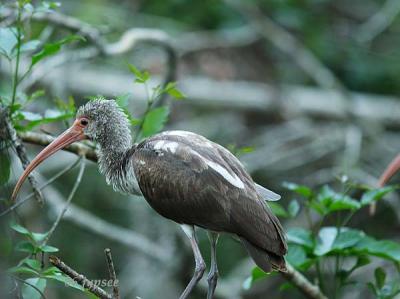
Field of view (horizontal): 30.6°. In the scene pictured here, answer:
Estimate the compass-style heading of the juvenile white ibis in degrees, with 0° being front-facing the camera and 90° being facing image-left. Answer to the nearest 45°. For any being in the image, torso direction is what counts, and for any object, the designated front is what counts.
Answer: approximately 90°

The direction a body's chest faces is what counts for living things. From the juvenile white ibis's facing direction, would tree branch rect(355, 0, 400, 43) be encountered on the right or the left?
on its right

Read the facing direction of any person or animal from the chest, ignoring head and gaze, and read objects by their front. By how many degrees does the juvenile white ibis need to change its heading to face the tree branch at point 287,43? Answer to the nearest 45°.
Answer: approximately 90° to its right

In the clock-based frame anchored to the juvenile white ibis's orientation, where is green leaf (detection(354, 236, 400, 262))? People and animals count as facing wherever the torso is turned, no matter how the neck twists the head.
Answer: The green leaf is roughly at 6 o'clock from the juvenile white ibis.

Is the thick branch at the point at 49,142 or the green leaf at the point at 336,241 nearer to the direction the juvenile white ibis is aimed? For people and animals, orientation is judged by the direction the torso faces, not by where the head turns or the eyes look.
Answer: the thick branch

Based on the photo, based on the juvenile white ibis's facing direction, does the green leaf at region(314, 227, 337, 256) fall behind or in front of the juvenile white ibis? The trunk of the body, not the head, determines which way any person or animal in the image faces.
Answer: behind

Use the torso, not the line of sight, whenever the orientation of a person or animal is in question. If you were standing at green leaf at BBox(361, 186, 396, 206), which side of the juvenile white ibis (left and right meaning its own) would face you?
back

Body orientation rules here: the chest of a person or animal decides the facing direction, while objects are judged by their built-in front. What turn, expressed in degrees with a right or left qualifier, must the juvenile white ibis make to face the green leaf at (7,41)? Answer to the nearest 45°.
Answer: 0° — it already faces it

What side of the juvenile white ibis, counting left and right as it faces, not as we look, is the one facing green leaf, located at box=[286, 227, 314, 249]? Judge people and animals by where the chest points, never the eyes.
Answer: back

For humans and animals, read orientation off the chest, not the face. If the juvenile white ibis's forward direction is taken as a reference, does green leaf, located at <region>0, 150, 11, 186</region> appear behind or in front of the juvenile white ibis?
in front

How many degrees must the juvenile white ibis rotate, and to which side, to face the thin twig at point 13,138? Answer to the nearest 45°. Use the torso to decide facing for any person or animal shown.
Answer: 0° — it already faces it

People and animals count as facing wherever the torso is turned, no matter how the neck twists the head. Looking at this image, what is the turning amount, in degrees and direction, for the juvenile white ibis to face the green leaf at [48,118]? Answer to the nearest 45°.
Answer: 0° — it already faces it

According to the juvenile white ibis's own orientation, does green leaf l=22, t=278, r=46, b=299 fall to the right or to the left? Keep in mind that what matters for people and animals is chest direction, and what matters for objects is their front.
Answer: on its left

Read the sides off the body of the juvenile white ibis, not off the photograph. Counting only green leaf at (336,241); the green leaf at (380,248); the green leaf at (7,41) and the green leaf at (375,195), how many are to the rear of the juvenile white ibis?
3

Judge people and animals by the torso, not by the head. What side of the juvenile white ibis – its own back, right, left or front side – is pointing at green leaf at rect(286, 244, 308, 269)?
back
